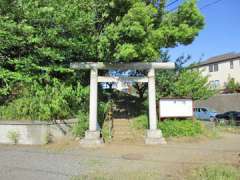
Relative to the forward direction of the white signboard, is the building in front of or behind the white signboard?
behind

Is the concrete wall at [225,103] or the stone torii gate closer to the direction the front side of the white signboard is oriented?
the stone torii gate

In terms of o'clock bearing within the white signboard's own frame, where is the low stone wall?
The low stone wall is roughly at 2 o'clock from the white signboard.

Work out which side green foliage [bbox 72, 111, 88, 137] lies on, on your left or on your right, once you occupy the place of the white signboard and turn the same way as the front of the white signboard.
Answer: on your right

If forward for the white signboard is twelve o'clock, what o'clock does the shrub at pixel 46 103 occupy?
The shrub is roughly at 2 o'clock from the white signboard.

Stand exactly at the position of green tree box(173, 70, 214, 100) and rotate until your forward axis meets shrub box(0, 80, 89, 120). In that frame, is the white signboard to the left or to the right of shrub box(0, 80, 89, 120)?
left

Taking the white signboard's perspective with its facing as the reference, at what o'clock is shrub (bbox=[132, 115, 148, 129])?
The shrub is roughly at 3 o'clock from the white signboard.

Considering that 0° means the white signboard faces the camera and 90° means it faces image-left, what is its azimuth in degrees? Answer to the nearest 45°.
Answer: approximately 0°

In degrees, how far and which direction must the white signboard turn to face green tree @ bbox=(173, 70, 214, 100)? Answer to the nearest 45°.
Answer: approximately 180°
